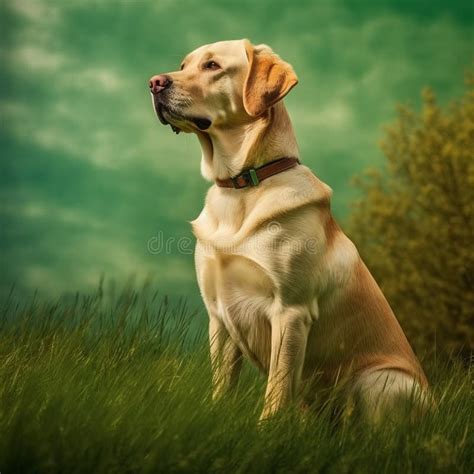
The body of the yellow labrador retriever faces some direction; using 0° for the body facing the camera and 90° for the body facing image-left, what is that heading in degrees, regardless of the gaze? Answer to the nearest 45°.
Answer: approximately 45°

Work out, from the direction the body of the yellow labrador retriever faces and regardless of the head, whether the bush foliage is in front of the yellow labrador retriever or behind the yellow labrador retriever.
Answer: behind
